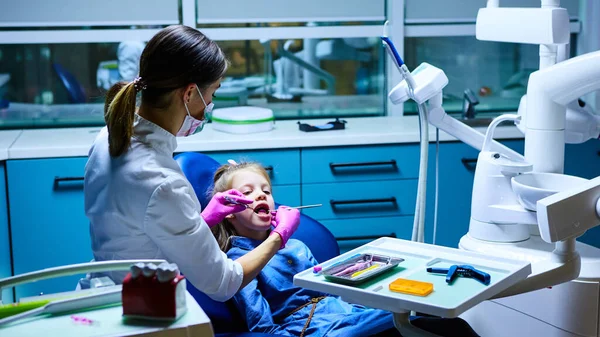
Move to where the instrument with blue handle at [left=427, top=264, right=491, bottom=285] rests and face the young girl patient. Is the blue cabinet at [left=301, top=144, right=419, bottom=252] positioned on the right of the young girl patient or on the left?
right

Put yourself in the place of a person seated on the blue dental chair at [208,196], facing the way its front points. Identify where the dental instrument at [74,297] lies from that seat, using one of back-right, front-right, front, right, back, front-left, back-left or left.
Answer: front-right

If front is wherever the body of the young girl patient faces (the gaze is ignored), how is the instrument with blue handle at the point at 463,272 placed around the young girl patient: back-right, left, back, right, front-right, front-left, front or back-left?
front

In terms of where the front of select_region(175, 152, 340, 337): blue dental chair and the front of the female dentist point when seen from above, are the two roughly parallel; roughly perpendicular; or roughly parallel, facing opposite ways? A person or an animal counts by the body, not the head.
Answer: roughly perpendicular

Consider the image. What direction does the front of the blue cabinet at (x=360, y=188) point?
toward the camera

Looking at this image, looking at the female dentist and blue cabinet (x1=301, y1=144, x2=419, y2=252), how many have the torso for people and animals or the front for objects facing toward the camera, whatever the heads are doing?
1

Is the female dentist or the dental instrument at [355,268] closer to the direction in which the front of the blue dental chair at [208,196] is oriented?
the dental instrument

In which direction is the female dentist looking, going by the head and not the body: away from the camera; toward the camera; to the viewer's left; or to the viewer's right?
to the viewer's right

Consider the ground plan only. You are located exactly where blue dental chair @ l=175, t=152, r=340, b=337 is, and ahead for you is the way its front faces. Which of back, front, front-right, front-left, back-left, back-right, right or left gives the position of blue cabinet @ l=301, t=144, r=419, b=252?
left

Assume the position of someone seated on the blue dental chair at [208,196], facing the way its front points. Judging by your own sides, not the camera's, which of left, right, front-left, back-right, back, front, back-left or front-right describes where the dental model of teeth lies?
front-right

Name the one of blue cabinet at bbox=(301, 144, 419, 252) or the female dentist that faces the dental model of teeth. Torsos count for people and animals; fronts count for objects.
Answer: the blue cabinet

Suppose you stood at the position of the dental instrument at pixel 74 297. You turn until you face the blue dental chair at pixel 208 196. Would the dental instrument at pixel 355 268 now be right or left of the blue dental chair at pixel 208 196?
right

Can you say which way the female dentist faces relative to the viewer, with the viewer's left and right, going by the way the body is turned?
facing away from the viewer and to the right of the viewer

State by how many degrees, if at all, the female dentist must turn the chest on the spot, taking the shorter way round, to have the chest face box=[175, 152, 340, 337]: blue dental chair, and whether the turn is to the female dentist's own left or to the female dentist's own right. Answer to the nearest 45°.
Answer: approximately 45° to the female dentist's own left
